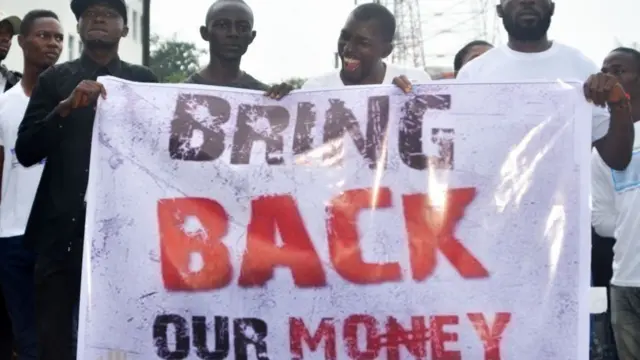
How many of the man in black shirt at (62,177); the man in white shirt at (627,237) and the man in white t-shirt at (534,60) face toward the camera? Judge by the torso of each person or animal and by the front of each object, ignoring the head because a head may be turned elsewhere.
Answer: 3

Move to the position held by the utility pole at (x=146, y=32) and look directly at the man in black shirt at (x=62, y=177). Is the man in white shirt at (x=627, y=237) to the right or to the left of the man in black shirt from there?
left

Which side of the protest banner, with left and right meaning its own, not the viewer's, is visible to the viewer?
front

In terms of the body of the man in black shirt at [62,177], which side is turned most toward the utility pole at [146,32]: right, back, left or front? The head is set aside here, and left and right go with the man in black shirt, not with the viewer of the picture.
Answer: back

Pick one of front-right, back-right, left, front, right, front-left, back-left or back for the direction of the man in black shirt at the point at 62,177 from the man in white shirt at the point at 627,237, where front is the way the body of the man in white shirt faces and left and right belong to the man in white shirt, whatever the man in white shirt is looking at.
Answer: front-right

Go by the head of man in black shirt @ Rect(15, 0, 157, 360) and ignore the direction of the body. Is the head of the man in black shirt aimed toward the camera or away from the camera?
toward the camera

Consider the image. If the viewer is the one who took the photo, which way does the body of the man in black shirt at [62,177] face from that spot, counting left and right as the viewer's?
facing the viewer

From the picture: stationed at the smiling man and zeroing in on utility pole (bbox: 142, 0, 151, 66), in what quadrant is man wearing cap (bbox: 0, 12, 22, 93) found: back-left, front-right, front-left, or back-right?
front-left

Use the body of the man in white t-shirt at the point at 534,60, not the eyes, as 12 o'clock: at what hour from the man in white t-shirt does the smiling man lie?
The smiling man is roughly at 3 o'clock from the man in white t-shirt.

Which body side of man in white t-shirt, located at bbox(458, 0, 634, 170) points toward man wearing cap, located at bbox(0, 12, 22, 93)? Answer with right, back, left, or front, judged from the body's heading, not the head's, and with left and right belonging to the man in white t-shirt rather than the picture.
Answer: right

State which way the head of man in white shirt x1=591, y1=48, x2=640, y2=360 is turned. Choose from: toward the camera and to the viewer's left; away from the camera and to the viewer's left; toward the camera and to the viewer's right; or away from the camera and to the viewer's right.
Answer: toward the camera and to the viewer's left

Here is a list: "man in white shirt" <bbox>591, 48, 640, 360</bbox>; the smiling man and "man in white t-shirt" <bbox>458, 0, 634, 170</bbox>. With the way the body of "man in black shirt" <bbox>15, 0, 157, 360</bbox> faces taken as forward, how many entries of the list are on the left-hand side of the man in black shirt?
3

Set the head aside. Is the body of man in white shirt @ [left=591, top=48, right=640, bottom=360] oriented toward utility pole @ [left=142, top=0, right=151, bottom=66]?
no

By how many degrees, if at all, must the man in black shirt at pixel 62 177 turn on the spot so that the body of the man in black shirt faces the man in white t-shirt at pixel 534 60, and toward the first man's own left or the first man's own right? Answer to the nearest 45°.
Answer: approximately 90° to the first man's own left

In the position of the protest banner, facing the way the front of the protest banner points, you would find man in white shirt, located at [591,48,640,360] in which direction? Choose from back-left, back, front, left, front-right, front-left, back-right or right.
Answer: back-left

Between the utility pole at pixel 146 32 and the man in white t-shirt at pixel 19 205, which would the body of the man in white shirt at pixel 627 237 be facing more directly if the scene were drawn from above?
the man in white t-shirt

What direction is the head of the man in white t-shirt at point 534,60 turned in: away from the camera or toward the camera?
toward the camera
